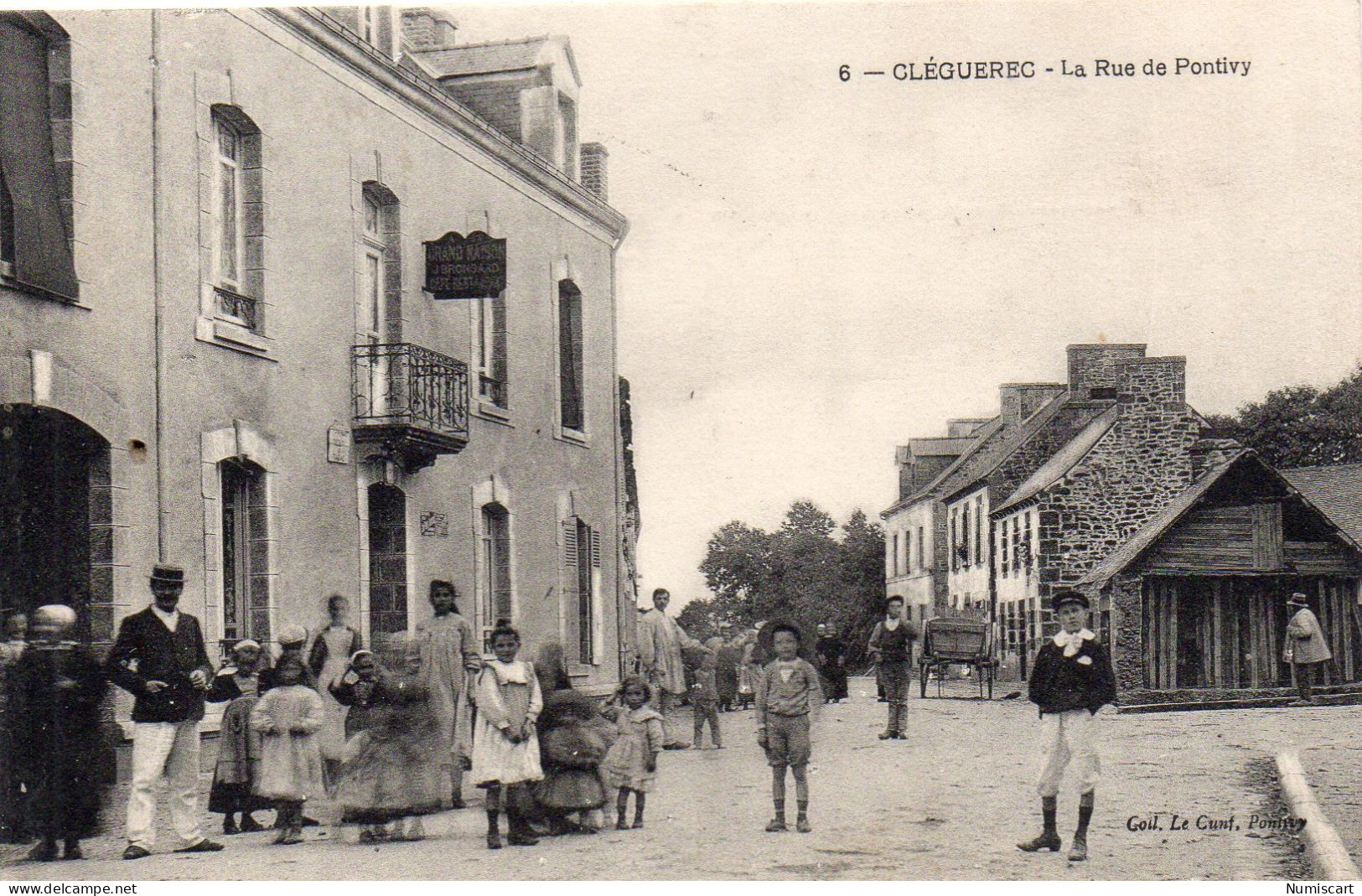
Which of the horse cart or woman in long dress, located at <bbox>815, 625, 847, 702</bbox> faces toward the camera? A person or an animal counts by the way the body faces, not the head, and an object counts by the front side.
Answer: the woman in long dress

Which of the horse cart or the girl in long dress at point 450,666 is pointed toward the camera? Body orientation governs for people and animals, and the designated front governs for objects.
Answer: the girl in long dress

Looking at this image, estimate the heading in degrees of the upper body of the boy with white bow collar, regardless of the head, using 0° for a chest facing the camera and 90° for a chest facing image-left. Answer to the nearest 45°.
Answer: approximately 0°

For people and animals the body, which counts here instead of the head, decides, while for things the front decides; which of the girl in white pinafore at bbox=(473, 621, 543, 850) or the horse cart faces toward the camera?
the girl in white pinafore

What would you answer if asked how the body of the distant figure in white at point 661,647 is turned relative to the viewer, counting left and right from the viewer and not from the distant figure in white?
facing the viewer and to the right of the viewer

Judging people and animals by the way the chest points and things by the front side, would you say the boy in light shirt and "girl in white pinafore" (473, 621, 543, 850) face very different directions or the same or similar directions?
same or similar directions

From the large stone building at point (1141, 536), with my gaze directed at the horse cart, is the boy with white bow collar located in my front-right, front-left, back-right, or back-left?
front-left

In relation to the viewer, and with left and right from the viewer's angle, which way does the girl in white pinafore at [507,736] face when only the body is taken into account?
facing the viewer

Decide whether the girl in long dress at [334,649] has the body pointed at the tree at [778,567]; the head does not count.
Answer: no

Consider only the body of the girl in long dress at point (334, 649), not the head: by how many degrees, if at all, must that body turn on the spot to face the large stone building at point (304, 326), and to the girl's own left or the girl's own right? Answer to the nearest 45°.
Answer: approximately 180°

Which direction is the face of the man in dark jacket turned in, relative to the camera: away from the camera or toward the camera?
toward the camera

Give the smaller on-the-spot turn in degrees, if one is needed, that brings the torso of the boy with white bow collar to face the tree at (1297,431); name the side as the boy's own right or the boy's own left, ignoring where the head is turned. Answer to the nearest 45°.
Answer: approximately 180°

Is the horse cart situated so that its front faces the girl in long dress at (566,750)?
no

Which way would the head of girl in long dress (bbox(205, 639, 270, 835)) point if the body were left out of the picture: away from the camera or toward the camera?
toward the camera

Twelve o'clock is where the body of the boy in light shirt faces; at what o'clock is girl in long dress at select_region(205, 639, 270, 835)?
The girl in long dress is roughly at 3 o'clock from the boy in light shirt.
